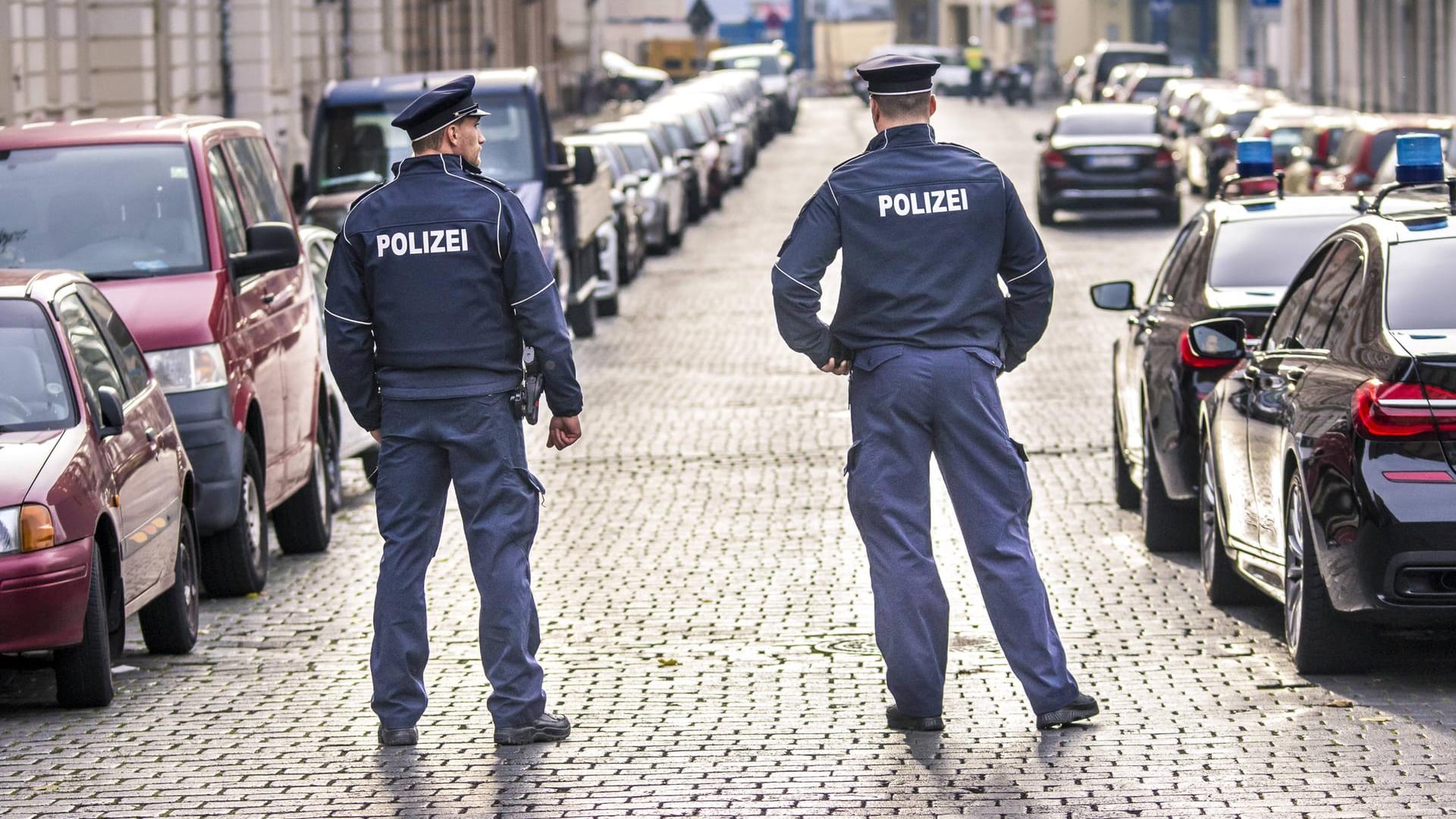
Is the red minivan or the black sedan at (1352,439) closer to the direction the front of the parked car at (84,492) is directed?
the black sedan

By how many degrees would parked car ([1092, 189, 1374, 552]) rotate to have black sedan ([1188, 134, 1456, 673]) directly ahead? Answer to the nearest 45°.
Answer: approximately 180°

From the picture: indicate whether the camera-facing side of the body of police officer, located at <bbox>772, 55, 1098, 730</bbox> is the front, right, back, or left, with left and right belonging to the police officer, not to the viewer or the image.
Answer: back

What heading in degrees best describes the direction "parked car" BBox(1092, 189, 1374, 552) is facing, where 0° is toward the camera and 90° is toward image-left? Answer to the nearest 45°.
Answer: approximately 180°

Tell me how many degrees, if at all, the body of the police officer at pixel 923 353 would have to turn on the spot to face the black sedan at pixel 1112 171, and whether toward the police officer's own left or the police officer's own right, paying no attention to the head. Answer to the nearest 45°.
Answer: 0° — they already face it

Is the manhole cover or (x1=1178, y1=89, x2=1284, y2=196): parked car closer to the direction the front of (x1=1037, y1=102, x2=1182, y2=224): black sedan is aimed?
the parked car

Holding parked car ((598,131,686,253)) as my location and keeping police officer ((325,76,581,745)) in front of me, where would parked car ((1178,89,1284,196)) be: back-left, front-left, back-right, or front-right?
back-left

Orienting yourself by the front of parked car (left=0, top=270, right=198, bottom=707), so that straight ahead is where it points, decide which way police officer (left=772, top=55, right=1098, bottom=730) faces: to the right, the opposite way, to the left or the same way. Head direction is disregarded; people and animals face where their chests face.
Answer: the opposite way

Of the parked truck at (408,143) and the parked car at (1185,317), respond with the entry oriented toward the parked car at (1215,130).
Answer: the parked car at (1185,317)

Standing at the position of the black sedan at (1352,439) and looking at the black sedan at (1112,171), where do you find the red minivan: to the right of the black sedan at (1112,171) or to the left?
left

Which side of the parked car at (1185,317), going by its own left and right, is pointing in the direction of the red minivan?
left

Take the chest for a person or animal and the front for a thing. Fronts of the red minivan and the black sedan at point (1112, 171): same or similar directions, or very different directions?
very different directions

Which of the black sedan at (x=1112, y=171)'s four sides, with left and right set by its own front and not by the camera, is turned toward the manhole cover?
back

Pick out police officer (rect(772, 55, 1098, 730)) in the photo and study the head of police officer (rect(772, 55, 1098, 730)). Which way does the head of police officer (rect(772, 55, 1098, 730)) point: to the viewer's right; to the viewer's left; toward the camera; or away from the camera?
away from the camera

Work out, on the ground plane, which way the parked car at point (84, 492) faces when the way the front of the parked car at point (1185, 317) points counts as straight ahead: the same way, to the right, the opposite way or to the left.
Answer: the opposite way

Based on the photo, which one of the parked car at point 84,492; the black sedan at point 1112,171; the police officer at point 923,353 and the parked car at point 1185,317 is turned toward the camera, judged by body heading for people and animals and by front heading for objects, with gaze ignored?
the parked car at point 84,492
